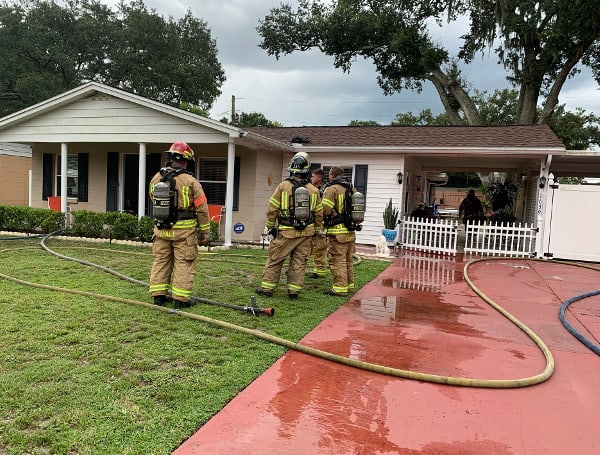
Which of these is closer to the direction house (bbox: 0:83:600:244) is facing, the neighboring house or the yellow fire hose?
the yellow fire hose

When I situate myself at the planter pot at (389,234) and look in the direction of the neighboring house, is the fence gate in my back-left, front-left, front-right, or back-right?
back-right

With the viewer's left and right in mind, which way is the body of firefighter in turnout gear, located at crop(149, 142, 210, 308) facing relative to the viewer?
facing away from the viewer and to the right of the viewer

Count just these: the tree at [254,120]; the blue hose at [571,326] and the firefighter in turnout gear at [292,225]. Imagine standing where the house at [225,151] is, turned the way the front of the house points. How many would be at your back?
1

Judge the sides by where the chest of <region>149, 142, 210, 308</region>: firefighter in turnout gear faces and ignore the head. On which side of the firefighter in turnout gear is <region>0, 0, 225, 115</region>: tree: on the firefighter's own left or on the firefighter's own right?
on the firefighter's own left

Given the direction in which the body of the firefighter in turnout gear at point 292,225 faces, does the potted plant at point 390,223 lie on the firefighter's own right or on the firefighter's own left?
on the firefighter's own right

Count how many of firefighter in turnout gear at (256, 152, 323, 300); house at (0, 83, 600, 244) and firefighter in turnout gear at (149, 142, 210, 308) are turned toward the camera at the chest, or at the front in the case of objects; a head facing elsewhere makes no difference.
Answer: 1

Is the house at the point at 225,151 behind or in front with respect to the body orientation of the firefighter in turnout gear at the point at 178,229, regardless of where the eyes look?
in front

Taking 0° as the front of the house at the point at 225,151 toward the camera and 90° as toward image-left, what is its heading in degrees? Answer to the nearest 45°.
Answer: approximately 0°

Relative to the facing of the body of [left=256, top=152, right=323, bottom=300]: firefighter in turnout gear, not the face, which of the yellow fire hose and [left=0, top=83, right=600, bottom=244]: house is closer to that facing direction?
the house

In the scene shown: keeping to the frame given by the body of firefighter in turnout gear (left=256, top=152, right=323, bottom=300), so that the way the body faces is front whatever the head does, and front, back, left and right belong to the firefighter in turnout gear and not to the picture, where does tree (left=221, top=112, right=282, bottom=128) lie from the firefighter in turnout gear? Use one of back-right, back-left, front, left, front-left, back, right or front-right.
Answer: front-right

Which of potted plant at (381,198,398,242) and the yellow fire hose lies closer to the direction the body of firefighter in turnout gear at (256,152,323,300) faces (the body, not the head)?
the potted plant

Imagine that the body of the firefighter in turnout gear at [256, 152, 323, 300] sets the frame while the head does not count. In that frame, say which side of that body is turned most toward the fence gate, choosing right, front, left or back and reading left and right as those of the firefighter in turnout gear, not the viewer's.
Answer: right

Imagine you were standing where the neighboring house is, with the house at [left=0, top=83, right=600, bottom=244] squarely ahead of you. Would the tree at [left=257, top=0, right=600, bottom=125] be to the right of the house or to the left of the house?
left

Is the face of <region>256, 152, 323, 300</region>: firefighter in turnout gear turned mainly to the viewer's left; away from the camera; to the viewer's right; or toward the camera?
away from the camera
